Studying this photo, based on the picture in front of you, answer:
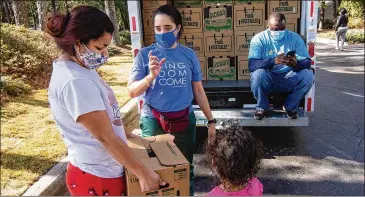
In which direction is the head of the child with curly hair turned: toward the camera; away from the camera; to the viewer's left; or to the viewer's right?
away from the camera

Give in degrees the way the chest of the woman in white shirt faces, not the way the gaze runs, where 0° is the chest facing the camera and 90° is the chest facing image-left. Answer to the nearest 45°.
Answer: approximately 270°

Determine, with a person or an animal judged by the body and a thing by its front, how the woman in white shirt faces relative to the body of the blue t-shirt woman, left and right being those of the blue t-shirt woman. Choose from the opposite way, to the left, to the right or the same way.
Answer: to the left

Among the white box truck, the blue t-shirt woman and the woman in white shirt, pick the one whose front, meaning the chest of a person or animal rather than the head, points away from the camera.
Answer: the white box truck

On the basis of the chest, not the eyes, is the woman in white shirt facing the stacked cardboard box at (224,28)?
no

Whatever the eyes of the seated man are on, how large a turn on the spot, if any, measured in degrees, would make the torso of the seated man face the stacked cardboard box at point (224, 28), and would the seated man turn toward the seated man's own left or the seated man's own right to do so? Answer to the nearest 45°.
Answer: approximately 135° to the seated man's own right

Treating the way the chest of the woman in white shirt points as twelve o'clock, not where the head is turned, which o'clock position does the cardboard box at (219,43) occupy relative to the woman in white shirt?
The cardboard box is roughly at 10 o'clock from the woman in white shirt.

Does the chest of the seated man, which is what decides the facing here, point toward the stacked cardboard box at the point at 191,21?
no

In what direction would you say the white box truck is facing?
away from the camera

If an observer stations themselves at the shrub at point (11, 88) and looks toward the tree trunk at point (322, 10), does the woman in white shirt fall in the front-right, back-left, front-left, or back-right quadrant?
back-right

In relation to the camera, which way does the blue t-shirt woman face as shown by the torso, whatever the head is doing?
toward the camera

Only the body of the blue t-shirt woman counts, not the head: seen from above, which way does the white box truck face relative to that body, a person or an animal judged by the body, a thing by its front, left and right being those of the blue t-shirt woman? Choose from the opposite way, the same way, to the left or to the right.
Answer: the opposite way

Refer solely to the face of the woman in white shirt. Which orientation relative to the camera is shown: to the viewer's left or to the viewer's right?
to the viewer's right

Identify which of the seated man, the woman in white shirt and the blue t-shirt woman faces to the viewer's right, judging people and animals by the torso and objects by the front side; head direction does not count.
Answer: the woman in white shirt

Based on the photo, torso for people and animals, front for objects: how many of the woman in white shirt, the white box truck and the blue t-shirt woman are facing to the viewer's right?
1

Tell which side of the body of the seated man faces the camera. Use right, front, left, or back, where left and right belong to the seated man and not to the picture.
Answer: front

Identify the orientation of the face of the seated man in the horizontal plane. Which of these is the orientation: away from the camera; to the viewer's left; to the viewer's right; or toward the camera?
toward the camera
